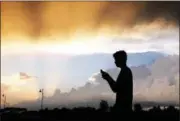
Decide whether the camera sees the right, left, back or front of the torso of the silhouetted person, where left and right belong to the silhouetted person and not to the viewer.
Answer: left
